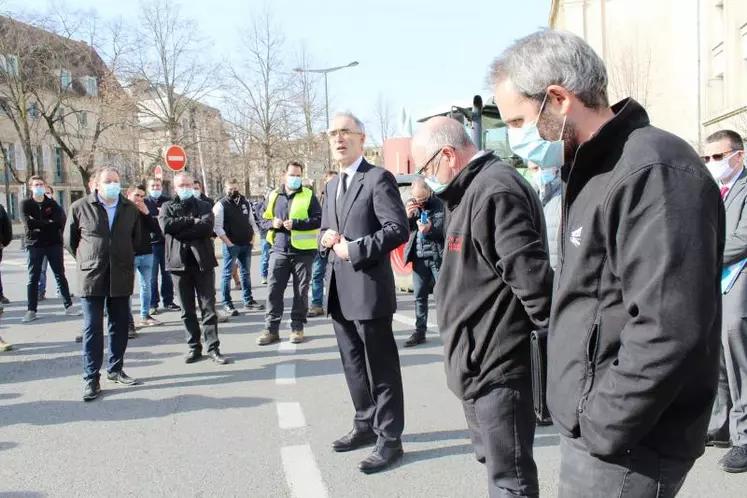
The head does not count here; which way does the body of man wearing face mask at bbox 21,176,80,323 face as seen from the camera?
toward the camera

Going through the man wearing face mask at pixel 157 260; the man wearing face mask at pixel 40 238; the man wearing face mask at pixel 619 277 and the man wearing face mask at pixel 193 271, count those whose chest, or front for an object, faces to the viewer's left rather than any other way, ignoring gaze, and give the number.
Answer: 1

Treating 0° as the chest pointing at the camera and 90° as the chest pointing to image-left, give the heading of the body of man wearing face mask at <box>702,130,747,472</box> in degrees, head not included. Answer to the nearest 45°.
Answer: approximately 45°

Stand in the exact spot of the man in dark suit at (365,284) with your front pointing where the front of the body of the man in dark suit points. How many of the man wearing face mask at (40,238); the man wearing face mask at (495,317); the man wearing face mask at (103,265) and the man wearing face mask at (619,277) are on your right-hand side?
2

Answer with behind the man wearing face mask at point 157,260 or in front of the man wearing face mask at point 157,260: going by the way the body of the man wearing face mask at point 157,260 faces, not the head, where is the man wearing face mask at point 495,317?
in front

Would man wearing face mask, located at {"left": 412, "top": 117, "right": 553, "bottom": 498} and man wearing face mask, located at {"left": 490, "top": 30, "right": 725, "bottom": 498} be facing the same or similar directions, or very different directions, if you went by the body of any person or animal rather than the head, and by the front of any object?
same or similar directions

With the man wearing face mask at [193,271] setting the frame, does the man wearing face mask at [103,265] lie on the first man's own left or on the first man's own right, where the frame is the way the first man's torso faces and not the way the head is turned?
on the first man's own right

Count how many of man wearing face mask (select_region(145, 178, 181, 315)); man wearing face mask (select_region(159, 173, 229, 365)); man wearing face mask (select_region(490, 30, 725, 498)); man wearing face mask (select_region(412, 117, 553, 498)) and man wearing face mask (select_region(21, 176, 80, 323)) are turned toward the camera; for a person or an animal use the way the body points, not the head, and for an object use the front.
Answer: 3

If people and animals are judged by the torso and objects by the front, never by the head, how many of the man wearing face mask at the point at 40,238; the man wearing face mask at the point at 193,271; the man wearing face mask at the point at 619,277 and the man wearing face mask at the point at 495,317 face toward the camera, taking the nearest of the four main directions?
2

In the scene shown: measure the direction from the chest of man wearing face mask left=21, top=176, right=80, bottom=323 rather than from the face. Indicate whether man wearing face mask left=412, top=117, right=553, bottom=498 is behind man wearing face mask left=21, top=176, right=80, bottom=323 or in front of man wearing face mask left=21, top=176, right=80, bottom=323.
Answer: in front

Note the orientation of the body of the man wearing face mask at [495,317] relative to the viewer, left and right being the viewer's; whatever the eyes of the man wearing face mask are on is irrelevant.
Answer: facing to the left of the viewer

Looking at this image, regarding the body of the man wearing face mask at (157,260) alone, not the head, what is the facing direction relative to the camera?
toward the camera

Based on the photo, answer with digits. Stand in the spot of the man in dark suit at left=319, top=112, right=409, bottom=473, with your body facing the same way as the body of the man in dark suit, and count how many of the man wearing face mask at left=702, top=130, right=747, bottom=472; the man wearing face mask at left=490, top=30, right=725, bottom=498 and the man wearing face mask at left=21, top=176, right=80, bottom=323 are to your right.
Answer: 1

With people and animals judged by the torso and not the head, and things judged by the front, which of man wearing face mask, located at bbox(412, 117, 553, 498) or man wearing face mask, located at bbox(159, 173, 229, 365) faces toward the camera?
man wearing face mask, located at bbox(159, 173, 229, 365)

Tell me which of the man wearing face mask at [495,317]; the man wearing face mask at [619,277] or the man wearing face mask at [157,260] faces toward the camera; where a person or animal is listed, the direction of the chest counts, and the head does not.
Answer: the man wearing face mask at [157,260]

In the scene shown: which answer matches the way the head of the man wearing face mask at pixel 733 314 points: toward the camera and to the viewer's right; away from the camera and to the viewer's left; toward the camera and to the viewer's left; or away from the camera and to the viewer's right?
toward the camera and to the viewer's left

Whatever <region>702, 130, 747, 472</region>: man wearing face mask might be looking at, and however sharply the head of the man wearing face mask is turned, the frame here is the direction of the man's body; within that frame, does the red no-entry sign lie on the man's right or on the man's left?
on the man's right
